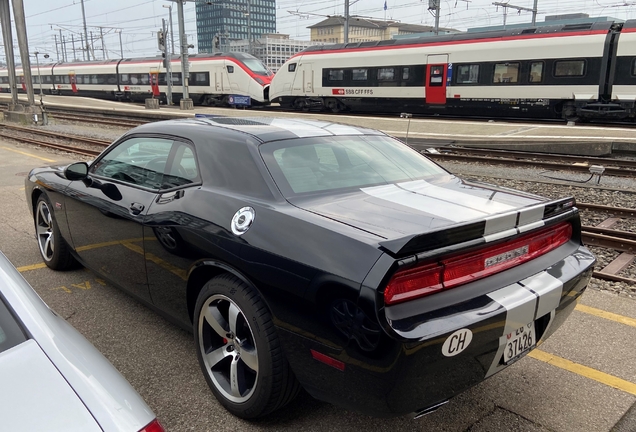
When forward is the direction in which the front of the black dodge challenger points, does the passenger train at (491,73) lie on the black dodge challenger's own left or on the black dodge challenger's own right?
on the black dodge challenger's own right

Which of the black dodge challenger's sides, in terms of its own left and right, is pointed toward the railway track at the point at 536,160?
right

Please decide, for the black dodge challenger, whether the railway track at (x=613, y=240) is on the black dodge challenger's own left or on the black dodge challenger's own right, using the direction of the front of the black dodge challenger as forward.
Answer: on the black dodge challenger's own right

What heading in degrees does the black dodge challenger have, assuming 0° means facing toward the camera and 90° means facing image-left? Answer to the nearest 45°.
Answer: approximately 135°
